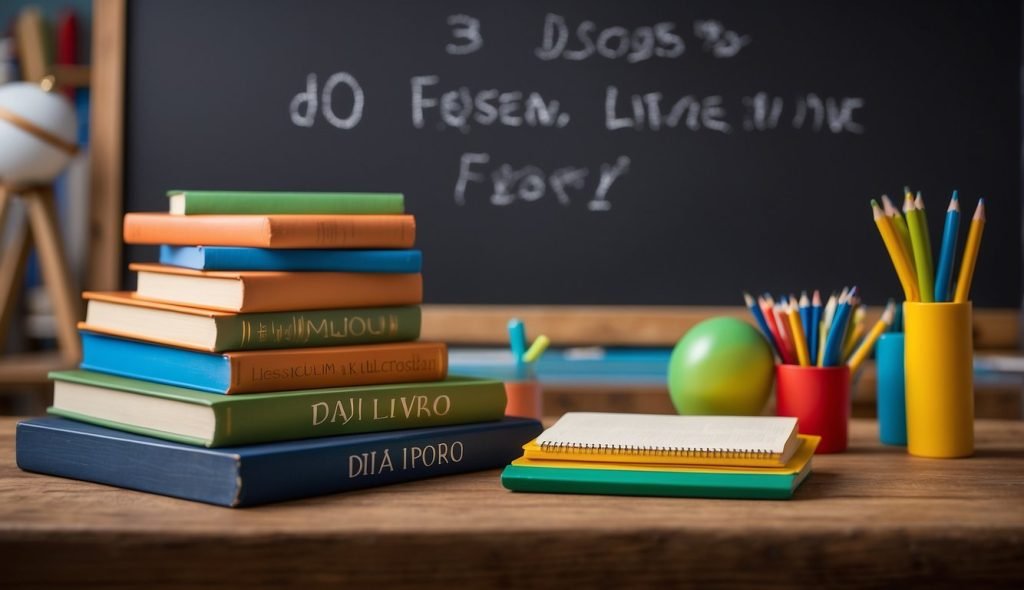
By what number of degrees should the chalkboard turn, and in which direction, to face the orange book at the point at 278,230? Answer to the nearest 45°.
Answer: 0° — it already faces it

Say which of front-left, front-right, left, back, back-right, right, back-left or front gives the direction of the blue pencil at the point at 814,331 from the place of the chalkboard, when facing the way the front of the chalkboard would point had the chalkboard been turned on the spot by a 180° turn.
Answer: back

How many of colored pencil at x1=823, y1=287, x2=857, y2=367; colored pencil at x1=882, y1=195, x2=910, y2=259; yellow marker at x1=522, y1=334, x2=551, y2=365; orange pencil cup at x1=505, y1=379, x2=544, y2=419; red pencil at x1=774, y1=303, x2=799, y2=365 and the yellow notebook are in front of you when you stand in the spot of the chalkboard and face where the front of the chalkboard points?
6

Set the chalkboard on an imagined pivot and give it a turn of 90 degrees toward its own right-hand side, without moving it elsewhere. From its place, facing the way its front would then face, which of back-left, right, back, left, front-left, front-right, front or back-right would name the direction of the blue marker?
left

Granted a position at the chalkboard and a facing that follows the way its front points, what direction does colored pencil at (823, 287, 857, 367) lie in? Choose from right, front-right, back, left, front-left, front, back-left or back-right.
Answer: front

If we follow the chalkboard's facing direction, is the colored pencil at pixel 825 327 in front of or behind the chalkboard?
in front

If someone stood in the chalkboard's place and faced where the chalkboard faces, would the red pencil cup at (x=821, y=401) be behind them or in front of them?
in front

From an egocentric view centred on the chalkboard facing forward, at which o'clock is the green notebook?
The green notebook is roughly at 12 o'clock from the chalkboard.

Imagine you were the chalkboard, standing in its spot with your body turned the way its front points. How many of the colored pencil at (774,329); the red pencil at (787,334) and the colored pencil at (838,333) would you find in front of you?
3

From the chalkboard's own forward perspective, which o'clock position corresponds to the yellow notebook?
The yellow notebook is roughly at 12 o'clock from the chalkboard.

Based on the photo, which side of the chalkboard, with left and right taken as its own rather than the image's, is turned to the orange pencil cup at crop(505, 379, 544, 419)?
front

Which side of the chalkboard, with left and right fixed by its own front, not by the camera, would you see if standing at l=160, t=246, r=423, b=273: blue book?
front

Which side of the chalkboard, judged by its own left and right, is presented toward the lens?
front

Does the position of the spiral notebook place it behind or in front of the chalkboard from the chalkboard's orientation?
in front
